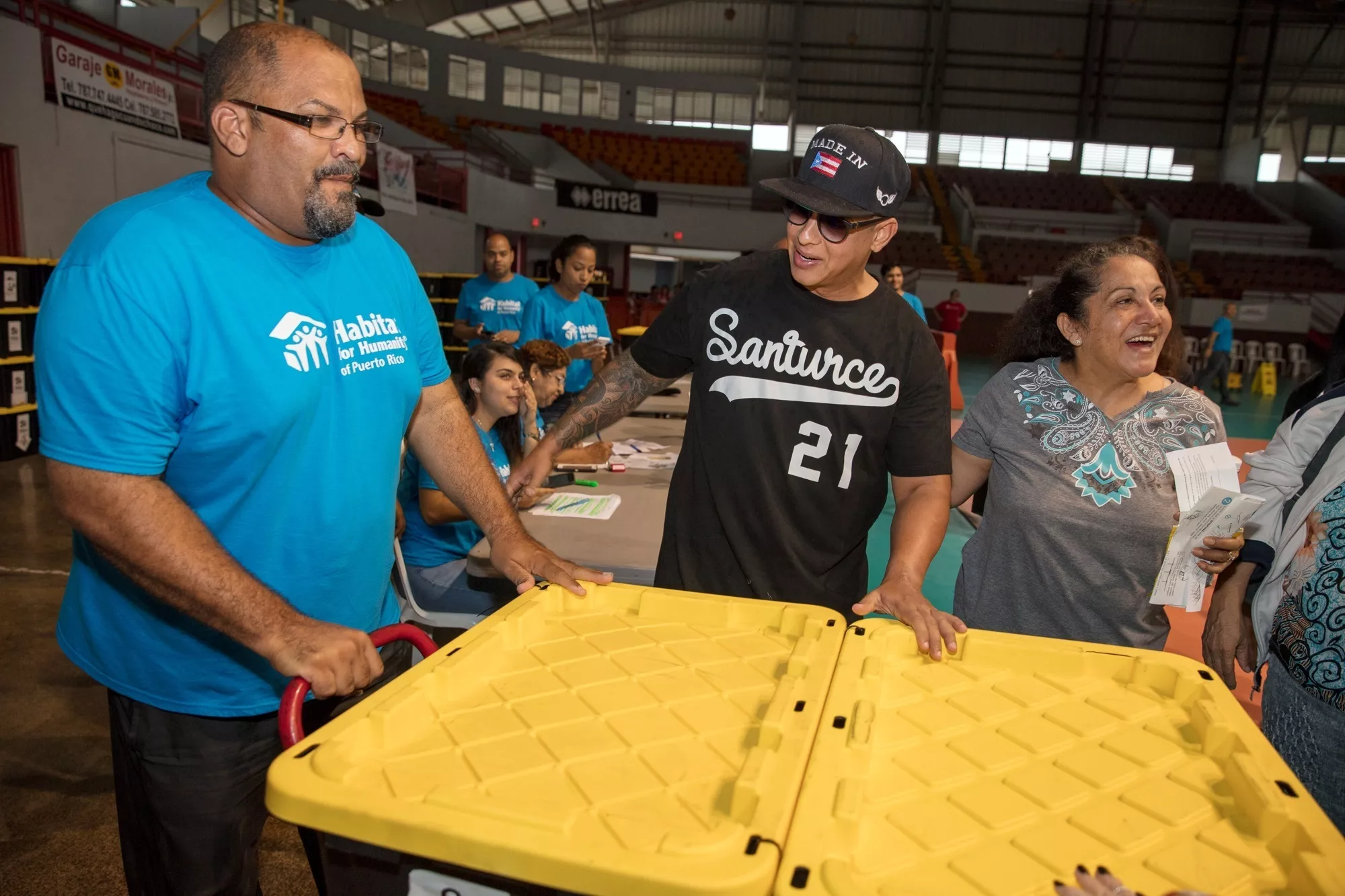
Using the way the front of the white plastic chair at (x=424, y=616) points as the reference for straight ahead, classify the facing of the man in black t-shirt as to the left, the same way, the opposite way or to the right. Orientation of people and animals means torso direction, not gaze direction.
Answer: to the right

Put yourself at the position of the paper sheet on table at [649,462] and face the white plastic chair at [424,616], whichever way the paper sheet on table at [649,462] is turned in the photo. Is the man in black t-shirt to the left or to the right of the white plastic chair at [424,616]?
left

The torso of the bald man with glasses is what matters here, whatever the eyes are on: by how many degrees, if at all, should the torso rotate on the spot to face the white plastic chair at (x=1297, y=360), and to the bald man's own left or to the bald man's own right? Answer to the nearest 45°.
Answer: approximately 90° to the bald man's own left

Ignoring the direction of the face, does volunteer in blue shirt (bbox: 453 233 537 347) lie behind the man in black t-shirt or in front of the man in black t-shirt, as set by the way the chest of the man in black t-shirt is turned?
behind

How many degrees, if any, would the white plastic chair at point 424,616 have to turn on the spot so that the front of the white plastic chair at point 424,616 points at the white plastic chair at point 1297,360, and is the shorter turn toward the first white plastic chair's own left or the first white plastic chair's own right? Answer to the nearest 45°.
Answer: approximately 45° to the first white plastic chair's own left

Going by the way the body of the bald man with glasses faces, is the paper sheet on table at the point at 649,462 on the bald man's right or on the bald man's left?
on the bald man's left

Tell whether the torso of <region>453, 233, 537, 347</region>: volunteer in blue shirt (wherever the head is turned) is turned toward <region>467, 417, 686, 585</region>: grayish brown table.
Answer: yes

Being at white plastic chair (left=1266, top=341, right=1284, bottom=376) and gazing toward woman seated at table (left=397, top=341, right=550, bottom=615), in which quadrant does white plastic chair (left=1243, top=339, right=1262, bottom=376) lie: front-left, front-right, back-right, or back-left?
front-right

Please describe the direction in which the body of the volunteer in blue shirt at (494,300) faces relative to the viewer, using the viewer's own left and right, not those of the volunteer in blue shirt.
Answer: facing the viewer

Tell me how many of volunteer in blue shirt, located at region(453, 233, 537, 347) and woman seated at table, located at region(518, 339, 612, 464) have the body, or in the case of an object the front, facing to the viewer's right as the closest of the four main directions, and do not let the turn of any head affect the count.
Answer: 1

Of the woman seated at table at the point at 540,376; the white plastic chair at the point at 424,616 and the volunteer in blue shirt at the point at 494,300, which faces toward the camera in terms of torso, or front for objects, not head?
the volunteer in blue shirt

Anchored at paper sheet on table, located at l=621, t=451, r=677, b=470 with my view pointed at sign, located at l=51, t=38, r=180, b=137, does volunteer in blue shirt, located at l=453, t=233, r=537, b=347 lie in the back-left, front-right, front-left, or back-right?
front-right

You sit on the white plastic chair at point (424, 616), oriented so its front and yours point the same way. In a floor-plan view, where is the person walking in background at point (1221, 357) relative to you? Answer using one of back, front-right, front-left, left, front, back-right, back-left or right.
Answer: front-left

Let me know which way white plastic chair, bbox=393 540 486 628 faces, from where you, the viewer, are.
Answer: facing to the right of the viewer
